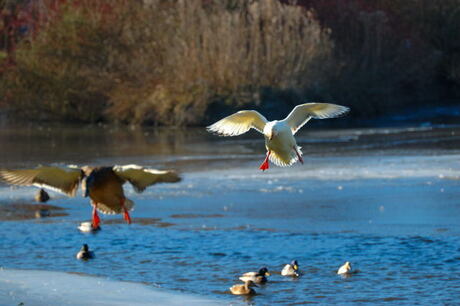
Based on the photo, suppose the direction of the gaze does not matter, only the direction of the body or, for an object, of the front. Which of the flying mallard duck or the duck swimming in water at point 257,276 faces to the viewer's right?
the duck swimming in water

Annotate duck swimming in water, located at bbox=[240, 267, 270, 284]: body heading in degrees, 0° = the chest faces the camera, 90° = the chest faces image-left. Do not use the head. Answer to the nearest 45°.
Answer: approximately 270°

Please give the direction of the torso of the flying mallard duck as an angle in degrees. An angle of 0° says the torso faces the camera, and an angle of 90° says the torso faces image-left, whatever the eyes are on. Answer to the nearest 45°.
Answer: approximately 45°
